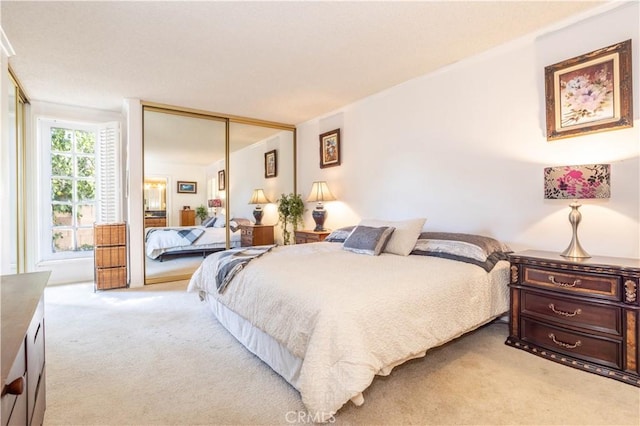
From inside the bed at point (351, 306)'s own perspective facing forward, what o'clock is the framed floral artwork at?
The framed floral artwork is roughly at 7 o'clock from the bed.

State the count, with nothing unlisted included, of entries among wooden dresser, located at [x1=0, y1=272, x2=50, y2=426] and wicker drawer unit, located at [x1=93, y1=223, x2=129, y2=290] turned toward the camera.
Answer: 1

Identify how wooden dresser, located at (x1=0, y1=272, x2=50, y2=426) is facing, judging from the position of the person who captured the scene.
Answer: facing to the right of the viewer

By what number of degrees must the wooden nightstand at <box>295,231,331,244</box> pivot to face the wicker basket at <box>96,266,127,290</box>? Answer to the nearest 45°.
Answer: approximately 45° to its right

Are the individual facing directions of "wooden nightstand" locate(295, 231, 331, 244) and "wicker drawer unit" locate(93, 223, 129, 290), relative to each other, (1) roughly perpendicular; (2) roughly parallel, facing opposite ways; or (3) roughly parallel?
roughly perpendicular

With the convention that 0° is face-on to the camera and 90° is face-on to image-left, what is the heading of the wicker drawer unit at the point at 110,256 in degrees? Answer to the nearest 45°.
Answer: approximately 0°

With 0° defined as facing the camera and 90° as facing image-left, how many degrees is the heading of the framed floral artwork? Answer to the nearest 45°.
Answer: approximately 45°

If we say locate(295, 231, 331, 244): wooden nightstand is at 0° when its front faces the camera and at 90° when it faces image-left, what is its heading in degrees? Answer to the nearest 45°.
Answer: approximately 45°

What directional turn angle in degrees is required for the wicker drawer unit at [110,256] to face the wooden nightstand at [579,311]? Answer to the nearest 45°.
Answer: approximately 45° to its left
